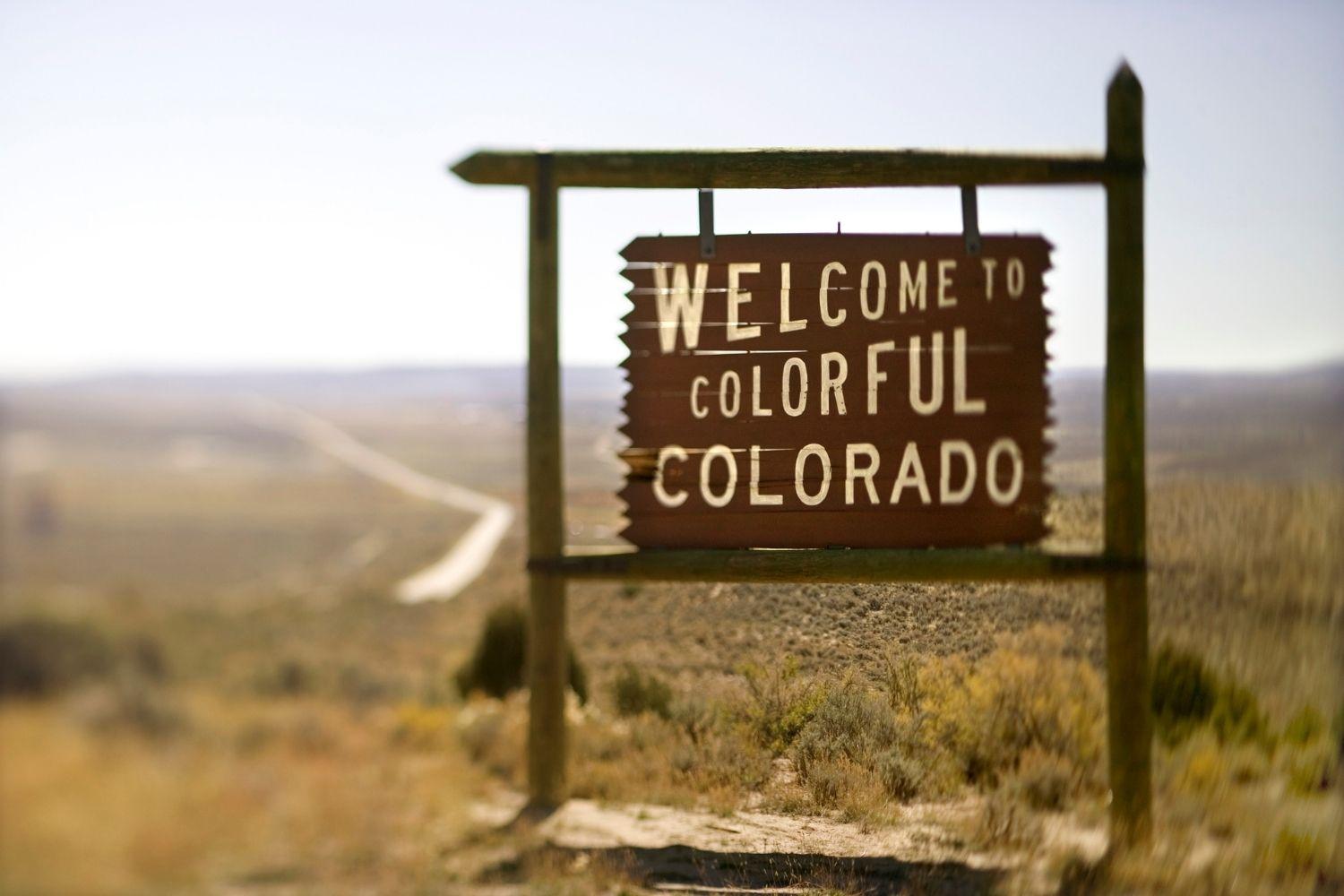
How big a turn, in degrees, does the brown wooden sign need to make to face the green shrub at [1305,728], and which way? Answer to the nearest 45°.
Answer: approximately 135° to its left

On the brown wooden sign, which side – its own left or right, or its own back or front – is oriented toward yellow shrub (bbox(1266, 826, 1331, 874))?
left

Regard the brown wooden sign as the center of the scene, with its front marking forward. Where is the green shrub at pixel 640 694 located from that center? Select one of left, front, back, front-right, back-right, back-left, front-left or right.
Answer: back-right

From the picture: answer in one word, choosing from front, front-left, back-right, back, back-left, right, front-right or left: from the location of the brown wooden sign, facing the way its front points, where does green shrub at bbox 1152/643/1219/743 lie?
back-left

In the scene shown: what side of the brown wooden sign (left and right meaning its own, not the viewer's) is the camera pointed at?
front

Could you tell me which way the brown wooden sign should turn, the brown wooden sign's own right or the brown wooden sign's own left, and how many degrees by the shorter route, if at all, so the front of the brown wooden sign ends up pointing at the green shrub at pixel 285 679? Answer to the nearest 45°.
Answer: approximately 135° to the brown wooden sign's own right
